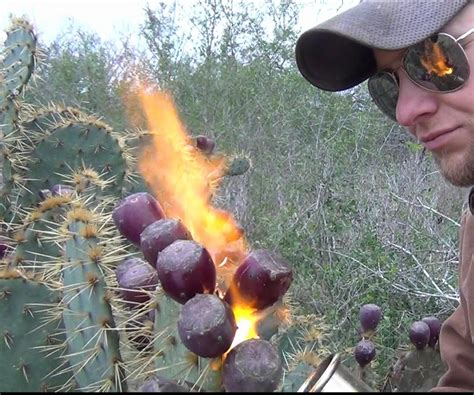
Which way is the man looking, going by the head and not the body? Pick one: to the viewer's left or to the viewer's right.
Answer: to the viewer's left
